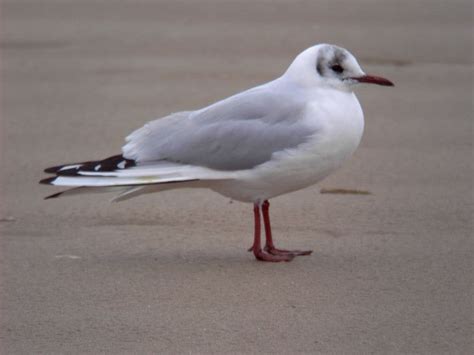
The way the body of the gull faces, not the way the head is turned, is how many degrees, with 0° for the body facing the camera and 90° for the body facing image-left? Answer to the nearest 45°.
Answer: approximately 270°
